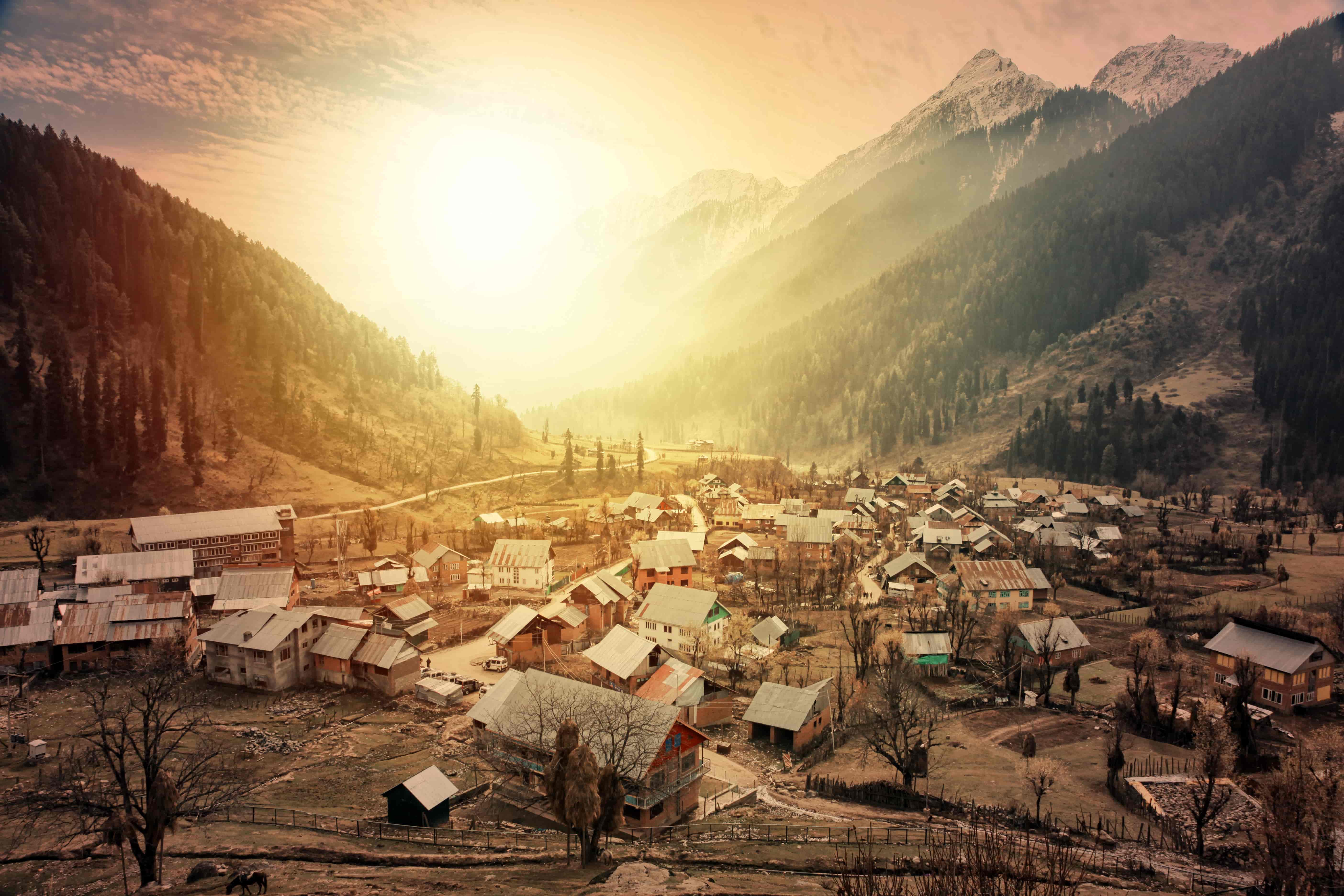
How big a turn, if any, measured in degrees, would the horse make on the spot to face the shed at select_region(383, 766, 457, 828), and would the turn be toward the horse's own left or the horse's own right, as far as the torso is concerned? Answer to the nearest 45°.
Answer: approximately 135° to the horse's own right

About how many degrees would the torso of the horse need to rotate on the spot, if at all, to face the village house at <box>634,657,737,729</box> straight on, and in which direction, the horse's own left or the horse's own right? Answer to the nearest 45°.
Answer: approximately 135° to the horse's own right

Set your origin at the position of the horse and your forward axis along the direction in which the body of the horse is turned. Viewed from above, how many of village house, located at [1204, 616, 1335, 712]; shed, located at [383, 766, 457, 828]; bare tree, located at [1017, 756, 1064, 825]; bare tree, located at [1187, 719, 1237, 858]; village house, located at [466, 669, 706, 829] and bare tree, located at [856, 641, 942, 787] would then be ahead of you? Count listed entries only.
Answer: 0

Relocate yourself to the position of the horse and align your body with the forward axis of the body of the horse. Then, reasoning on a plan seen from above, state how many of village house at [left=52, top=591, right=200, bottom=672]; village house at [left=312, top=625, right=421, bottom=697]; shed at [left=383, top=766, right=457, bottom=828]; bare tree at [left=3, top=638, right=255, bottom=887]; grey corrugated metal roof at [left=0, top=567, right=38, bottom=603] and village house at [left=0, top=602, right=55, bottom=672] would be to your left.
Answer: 0

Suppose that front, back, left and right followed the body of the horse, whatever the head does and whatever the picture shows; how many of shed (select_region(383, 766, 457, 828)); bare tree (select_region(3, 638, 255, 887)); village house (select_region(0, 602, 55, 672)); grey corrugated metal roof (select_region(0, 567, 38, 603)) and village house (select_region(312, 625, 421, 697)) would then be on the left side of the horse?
0

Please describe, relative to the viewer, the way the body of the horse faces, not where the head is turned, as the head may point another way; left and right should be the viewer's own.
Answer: facing to the left of the viewer

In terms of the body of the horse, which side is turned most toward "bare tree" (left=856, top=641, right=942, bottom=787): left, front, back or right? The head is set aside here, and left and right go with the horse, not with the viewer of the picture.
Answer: back

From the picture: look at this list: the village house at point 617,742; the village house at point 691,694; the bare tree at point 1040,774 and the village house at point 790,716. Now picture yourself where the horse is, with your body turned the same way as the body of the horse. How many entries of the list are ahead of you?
0

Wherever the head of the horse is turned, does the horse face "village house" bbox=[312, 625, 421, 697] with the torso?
no

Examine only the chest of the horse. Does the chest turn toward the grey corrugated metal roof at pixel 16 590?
no

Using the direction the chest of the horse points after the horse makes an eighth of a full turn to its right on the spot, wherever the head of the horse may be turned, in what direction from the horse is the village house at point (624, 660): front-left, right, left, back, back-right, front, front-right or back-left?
right

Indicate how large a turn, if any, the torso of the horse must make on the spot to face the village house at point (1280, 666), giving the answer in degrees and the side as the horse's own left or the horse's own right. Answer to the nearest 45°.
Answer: approximately 180°

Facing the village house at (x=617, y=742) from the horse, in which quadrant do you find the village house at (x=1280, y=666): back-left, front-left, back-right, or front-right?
front-right

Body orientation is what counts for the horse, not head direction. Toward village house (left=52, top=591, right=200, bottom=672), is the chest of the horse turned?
no

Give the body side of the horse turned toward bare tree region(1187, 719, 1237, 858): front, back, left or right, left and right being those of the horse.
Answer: back
